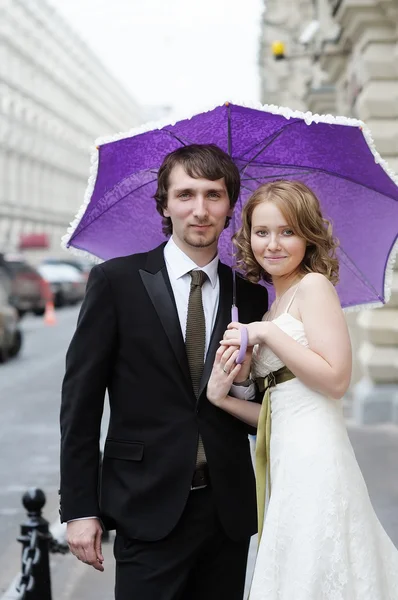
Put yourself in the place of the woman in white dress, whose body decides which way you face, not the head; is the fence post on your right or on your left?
on your right

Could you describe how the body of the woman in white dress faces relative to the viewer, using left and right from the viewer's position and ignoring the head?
facing the viewer and to the left of the viewer

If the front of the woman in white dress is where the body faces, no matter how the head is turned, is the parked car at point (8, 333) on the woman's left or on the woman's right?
on the woman's right
